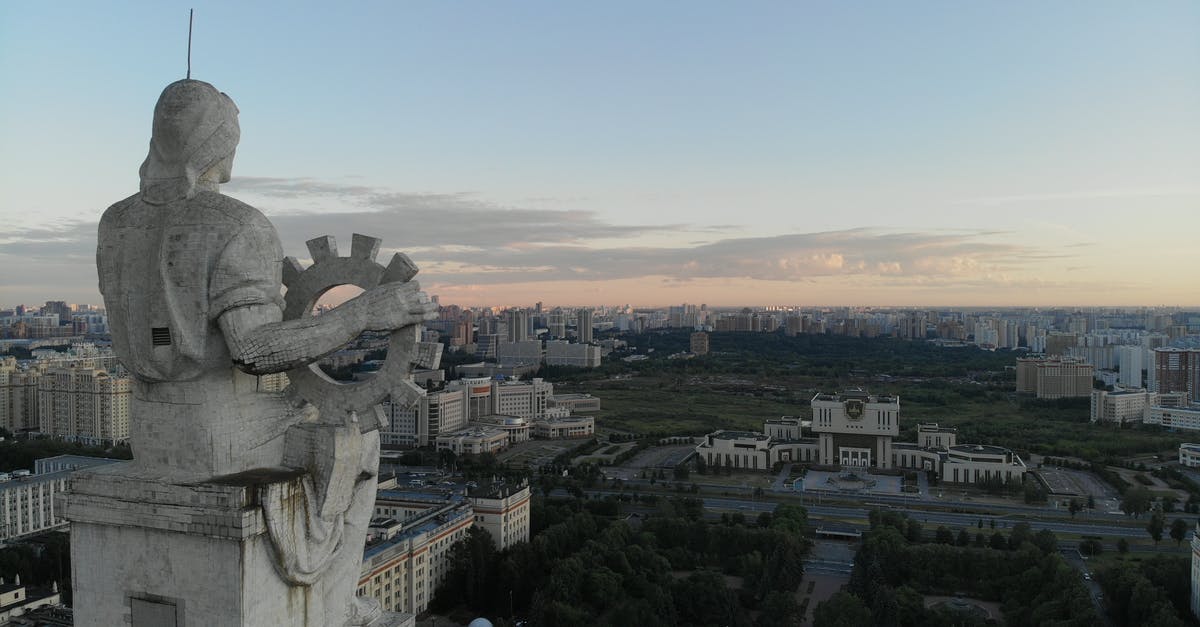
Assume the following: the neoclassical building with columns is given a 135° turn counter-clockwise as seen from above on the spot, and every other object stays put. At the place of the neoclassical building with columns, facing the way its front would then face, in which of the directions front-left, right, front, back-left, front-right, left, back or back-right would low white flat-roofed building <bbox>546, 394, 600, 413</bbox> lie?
left

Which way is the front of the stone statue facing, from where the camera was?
facing away from the viewer and to the right of the viewer

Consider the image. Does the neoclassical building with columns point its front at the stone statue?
yes

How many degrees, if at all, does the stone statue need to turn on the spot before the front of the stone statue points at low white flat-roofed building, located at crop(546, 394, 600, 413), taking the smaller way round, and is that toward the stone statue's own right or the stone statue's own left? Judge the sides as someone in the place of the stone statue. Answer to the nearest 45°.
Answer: approximately 45° to the stone statue's own left

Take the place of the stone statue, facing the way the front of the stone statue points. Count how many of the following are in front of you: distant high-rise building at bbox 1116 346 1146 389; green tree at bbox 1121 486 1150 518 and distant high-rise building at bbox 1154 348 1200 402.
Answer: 3

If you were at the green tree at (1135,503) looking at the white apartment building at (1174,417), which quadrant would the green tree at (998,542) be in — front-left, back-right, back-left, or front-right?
back-left

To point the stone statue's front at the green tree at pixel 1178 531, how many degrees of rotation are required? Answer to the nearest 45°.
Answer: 0° — it already faces it

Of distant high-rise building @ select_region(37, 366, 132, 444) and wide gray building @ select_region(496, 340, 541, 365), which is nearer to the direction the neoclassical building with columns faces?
the distant high-rise building

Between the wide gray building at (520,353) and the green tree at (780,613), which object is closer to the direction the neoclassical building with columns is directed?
the green tree

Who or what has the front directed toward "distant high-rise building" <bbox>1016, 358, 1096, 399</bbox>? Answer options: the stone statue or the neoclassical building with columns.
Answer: the stone statue

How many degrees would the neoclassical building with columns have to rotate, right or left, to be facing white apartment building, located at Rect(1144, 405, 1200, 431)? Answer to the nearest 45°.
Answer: approximately 135° to its left

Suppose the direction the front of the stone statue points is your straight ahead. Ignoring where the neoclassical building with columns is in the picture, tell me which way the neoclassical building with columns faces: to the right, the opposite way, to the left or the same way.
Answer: the opposite way

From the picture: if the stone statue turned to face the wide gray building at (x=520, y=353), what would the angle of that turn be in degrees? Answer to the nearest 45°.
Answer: approximately 45° to its left

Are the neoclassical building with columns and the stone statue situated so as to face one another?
yes

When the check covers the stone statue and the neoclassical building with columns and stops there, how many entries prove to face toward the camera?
1
